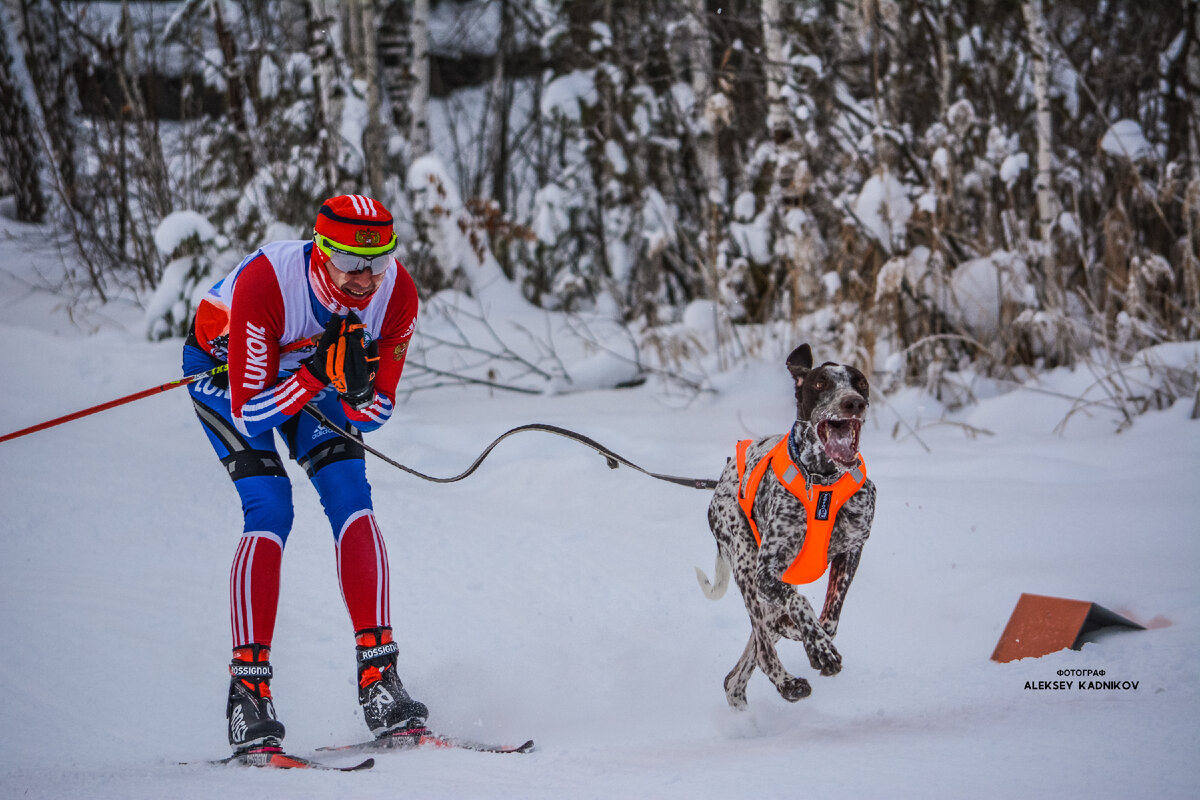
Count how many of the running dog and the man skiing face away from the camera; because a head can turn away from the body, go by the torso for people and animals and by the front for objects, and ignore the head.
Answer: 0

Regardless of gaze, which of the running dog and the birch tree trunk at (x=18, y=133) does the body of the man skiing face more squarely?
the running dog

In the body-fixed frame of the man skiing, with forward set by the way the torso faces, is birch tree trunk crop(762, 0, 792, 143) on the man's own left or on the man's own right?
on the man's own left

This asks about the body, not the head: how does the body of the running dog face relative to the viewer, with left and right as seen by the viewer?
facing the viewer and to the right of the viewer

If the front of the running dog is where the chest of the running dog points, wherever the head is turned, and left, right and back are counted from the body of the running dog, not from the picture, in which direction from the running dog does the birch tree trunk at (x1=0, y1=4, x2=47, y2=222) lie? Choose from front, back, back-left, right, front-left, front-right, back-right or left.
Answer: back

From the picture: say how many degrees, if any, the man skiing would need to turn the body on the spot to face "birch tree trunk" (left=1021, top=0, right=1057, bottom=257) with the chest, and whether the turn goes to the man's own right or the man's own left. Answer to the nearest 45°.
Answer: approximately 90° to the man's own left

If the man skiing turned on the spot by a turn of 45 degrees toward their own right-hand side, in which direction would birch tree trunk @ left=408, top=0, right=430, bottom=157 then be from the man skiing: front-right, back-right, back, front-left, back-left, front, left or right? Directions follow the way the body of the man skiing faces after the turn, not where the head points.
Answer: back

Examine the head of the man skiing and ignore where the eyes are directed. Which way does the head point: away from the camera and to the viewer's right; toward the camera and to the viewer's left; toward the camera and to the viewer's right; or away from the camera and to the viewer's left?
toward the camera and to the viewer's right

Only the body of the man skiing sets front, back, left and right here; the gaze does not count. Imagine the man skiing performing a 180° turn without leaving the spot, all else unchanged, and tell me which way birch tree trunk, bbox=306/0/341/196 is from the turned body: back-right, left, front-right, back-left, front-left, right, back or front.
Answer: front-right

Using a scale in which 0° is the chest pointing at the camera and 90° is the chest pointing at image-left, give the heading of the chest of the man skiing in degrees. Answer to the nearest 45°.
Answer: approximately 315°

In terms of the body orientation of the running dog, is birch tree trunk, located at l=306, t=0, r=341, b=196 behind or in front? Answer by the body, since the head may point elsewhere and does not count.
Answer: behind
